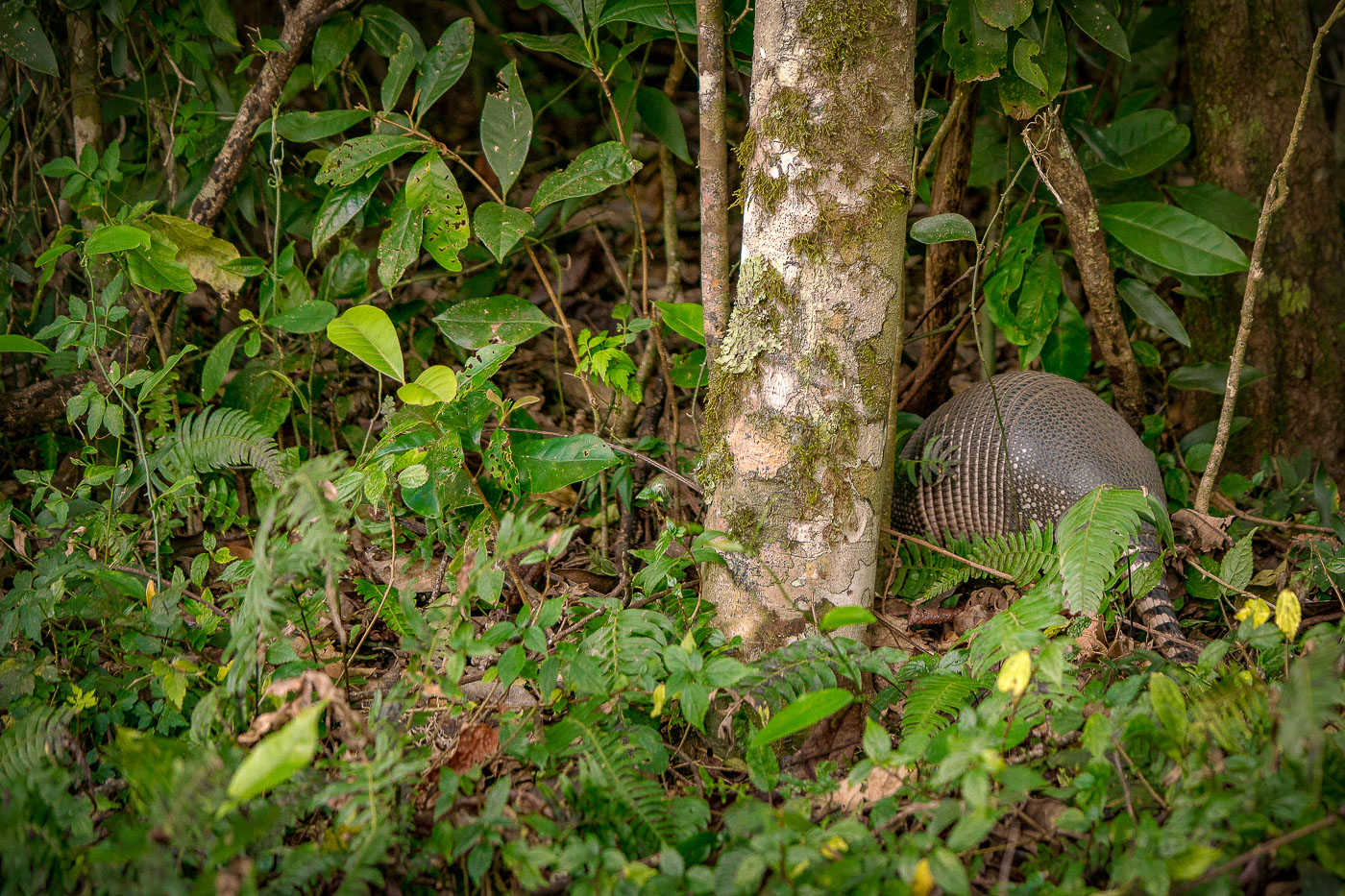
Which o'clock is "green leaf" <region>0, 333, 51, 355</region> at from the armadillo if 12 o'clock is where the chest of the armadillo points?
The green leaf is roughly at 11 o'clock from the armadillo.

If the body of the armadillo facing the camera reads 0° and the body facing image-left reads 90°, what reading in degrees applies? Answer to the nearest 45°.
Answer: approximately 90°

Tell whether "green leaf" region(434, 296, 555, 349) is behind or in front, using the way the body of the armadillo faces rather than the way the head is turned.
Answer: in front

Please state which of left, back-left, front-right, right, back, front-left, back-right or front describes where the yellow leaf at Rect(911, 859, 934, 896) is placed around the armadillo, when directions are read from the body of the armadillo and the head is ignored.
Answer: left

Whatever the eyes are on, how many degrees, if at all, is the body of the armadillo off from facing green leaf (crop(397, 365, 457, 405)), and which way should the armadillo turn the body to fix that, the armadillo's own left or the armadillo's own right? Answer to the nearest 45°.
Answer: approximately 45° to the armadillo's own left

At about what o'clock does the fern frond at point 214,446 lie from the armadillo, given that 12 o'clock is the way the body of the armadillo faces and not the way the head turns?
The fern frond is roughly at 11 o'clock from the armadillo.

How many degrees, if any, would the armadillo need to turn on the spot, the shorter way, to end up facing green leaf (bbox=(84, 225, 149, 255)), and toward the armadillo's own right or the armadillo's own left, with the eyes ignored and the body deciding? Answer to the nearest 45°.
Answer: approximately 45° to the armadillo's own left

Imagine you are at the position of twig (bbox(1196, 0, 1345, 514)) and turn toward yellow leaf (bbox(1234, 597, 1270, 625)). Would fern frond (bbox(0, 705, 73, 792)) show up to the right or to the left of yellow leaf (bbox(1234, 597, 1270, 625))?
right

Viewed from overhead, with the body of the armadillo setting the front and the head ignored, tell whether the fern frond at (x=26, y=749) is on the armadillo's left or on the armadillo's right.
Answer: on the armadillo's left

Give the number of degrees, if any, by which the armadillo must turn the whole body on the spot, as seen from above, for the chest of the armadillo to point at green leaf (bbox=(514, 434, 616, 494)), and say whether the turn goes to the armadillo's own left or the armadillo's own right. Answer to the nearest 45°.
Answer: approximately 45° to the armadillo's own left
